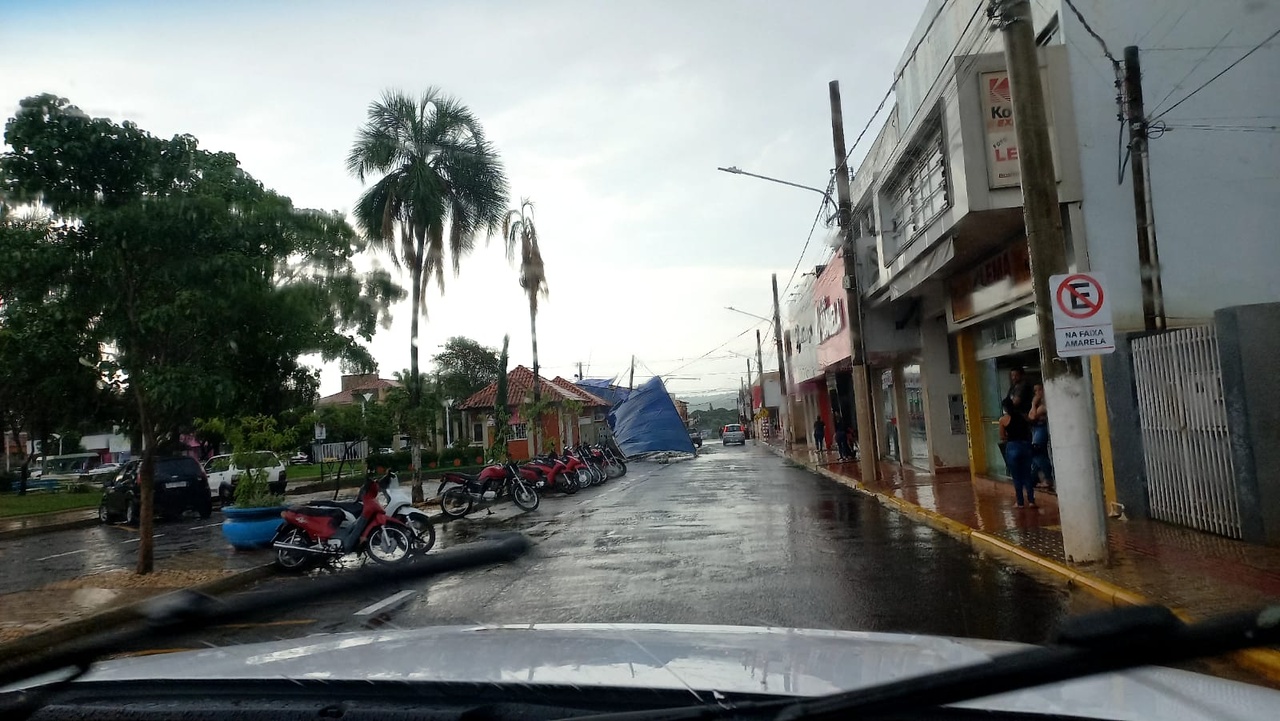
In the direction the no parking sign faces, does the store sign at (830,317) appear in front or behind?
behind

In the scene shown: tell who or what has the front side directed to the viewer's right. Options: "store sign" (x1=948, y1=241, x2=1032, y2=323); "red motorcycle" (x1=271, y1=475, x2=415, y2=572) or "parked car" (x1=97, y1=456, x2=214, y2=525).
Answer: the red motorcycle

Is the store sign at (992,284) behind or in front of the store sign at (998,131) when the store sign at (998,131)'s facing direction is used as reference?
behind

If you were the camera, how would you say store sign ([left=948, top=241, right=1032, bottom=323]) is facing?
facing the viewer and to the left of the viewer

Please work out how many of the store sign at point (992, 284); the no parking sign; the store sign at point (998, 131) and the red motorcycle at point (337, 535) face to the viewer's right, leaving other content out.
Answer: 1

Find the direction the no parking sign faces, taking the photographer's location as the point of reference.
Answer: facing the viewer

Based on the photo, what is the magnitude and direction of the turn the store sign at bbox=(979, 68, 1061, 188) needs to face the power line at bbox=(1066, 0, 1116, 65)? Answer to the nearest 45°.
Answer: approximately 90° to its left

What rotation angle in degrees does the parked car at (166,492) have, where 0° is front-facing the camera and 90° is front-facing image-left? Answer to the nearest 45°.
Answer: approximately 135°

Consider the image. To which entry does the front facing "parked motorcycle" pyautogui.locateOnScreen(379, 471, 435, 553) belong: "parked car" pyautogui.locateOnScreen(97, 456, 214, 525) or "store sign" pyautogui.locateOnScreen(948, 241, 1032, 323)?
the store sign

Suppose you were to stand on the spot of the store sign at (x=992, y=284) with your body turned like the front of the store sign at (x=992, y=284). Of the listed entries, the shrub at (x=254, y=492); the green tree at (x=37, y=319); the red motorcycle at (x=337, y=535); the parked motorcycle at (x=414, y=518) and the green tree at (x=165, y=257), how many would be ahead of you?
5

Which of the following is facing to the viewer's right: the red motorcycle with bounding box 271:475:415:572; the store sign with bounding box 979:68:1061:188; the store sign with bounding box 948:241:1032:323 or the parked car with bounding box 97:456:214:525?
the red motorcycle

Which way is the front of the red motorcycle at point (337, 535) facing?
to the viewer's right

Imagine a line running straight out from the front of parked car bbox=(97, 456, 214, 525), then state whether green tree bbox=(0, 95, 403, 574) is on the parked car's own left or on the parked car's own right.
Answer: on the parked car's own left

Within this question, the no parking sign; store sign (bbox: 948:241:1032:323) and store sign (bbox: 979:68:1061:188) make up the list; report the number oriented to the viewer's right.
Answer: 0
